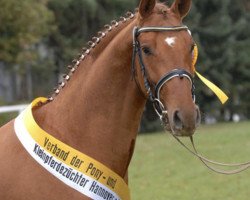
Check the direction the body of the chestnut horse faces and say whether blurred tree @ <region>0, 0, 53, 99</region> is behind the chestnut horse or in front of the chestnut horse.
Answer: behind

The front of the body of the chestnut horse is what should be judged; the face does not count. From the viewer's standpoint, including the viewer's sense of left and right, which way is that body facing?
facing the viewer and to the right of the viewer
